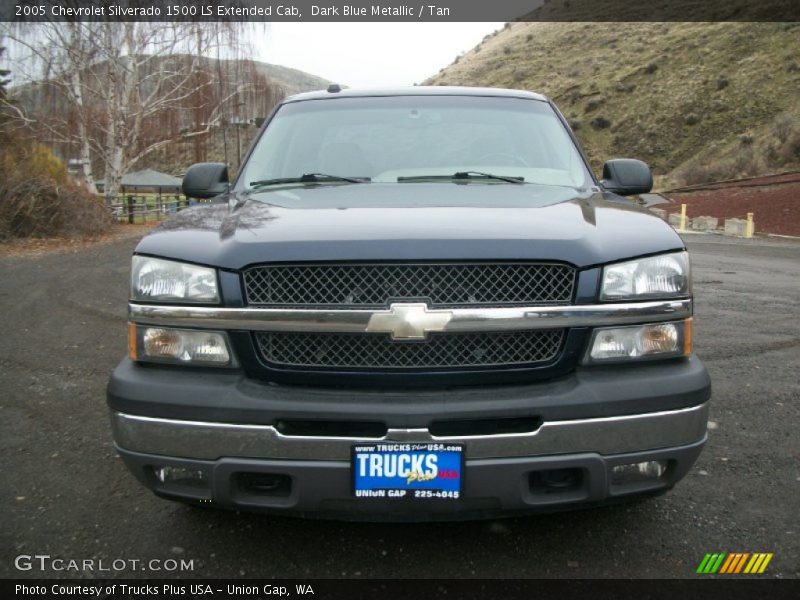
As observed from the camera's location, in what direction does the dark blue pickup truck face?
facing the viewer

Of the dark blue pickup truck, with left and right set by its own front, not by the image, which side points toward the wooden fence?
back

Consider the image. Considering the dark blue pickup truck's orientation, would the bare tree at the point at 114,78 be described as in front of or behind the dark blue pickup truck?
behind
